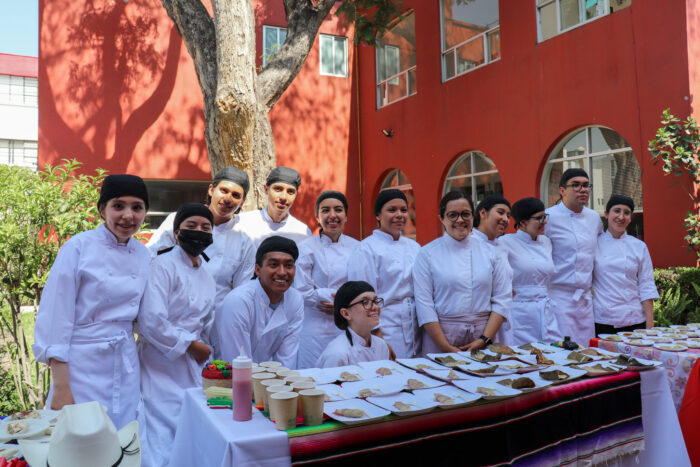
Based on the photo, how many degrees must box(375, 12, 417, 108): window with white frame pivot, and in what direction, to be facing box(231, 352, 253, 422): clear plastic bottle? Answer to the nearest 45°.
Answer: approximately 45° to its left

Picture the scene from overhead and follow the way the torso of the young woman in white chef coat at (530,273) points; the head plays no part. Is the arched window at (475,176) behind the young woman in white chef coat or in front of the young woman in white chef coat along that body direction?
behind

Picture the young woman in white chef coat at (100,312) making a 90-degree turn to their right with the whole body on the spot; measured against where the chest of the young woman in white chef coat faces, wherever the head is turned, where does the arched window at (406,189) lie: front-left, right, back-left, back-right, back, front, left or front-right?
back

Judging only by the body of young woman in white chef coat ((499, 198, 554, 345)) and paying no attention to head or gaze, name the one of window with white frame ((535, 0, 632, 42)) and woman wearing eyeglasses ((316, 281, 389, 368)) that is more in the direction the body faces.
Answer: the woman wearing eyeglasses

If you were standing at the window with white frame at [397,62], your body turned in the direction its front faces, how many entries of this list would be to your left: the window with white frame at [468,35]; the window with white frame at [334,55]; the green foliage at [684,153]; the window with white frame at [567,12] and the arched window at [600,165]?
4

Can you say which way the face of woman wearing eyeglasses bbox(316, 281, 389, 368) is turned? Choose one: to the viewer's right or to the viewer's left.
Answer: to the viewer's right

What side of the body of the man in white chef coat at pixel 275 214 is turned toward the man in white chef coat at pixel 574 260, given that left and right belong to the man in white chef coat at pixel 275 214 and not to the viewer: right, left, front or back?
left

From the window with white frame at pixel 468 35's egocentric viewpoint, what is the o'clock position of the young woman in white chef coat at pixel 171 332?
The young woman in white chef coat is roughly at 11 o'clock from the window with white frame.

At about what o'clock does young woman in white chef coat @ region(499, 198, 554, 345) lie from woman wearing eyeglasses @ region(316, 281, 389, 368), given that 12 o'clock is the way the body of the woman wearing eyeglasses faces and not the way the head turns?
The young woman in white chef coat is roughly at 9 o'clock from the woman wearing eyeglasses.

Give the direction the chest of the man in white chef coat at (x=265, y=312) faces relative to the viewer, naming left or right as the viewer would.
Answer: facing the viewer and to the right of the viewer

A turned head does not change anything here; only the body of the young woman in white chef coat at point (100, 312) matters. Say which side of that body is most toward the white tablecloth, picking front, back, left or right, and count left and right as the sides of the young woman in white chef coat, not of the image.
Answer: front

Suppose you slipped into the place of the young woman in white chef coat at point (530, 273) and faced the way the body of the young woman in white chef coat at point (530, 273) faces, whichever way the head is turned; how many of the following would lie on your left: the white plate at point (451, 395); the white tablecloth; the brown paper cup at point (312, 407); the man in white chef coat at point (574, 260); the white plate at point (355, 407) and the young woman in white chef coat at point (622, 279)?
2
